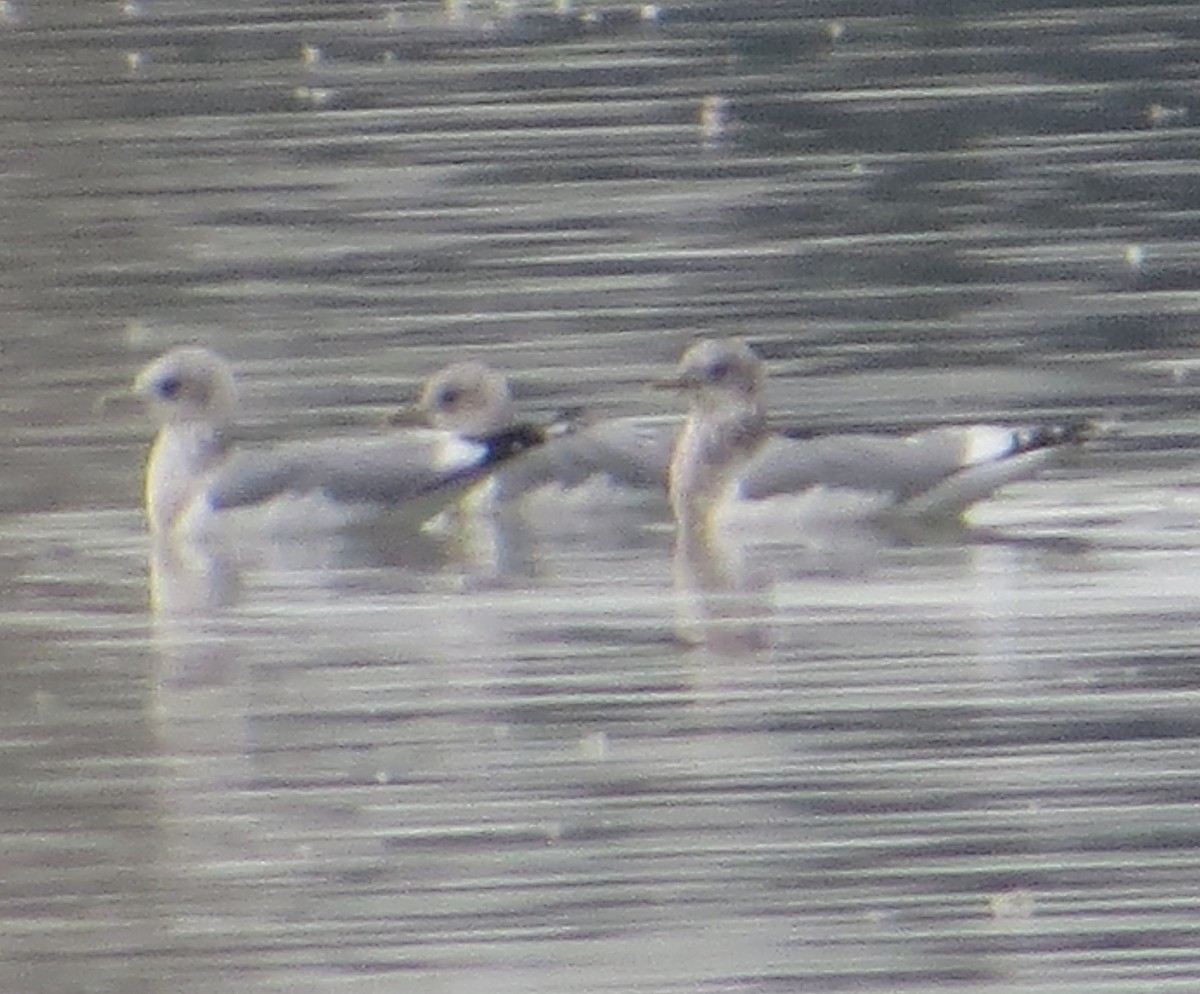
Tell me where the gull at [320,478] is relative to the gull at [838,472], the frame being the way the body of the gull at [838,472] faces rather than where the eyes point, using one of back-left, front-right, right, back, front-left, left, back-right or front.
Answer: front

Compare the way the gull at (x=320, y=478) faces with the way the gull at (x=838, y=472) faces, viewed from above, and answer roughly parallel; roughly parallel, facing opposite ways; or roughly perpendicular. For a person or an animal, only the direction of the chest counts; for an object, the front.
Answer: roughly parallel

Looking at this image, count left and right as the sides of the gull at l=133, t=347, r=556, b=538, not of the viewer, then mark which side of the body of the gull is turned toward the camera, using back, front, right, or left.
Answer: left

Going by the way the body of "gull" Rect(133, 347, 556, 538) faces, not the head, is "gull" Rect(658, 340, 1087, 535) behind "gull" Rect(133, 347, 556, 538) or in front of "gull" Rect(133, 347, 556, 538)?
behind

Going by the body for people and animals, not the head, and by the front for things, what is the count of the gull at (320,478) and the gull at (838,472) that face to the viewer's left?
2

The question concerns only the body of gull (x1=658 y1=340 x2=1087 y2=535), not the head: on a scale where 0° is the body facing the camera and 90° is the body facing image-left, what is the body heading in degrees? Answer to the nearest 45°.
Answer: approximately 90°
